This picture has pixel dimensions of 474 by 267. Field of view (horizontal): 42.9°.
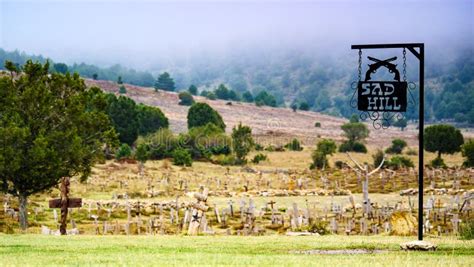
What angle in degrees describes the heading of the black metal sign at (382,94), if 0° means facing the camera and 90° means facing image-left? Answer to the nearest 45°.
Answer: approximately 0°

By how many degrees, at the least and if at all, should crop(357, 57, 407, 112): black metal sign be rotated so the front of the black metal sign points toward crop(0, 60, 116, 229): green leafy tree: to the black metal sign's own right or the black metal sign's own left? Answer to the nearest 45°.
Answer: approximately 135° to the black metal sign's own right
